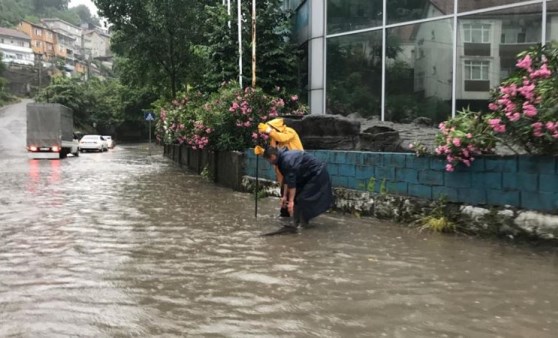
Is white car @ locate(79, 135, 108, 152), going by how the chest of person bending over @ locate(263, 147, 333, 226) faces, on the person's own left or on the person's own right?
on the person's own right

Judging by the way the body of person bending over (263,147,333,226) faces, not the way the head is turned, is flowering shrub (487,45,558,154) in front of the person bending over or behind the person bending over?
behind

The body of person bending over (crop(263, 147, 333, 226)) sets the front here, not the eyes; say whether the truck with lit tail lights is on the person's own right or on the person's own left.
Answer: on the person's own right

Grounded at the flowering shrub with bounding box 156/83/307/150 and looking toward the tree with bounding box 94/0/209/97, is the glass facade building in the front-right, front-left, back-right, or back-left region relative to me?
back-right

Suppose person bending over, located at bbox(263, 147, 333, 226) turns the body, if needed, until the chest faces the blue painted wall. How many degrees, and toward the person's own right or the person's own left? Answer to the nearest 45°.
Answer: approximately 180°

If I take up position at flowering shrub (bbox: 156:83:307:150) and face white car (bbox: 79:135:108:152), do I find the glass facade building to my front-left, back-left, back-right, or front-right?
back-right

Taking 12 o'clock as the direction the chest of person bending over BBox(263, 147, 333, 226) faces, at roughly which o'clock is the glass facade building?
The glass facade building is roughly at 4 o'clock from the person bending over.

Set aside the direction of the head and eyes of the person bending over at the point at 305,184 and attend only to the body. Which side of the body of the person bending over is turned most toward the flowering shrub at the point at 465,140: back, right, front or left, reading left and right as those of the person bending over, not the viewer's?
back

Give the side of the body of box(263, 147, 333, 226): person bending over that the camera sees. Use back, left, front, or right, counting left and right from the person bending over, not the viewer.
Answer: left

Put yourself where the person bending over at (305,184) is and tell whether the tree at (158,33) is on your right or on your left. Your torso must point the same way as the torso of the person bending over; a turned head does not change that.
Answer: on your right
